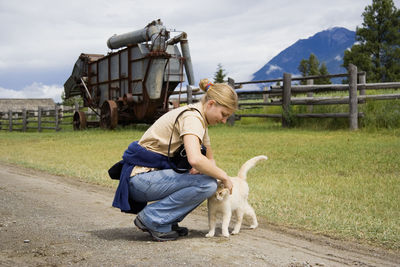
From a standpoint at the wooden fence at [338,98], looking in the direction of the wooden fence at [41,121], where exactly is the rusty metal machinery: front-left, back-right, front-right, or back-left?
front-left

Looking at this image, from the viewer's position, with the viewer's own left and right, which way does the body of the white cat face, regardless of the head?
facing the viewer and to the left of the viewer

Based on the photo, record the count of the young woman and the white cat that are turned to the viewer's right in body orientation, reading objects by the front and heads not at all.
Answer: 1

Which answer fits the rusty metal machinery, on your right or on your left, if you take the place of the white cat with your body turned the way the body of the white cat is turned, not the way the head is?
on your right

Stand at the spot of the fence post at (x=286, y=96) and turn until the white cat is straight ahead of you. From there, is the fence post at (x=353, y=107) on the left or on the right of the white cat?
left

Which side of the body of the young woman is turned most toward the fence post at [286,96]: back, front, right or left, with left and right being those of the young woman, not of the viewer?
left

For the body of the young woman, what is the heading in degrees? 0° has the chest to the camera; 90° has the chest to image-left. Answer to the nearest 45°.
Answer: approximately 270°

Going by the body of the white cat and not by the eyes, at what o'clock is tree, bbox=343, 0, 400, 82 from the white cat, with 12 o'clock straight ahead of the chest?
The tree is roughly at 5 o'clock from the white cat.

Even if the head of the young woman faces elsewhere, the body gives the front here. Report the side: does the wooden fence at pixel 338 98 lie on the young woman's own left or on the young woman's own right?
on the young woman's own left

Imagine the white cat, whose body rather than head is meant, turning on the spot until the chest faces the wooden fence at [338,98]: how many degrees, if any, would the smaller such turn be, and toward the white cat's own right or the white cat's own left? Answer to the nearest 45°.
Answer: approximately 135° to the white cat's own right

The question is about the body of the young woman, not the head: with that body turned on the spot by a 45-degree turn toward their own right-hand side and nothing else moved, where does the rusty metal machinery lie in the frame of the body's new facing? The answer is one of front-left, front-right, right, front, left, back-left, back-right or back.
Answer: back-left
